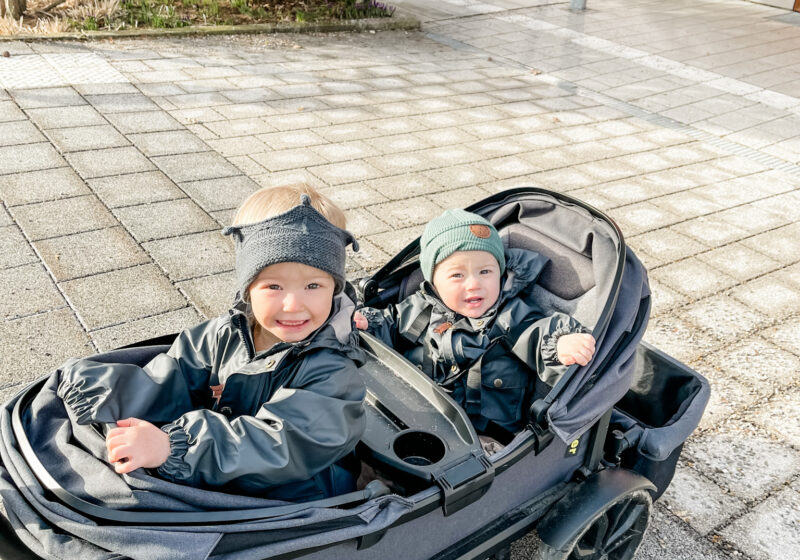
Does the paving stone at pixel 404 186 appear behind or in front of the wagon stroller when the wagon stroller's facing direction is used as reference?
behind

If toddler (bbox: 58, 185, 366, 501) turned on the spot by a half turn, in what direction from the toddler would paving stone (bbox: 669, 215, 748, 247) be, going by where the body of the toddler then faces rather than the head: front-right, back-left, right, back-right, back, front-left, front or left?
front

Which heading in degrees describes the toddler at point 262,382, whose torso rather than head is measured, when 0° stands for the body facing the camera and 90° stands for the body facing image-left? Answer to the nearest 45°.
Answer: approximately 45°

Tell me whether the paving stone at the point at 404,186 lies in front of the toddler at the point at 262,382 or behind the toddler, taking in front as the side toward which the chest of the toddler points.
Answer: behind

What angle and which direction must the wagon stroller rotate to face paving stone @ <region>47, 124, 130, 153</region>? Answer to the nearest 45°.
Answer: approximately 90° to its right

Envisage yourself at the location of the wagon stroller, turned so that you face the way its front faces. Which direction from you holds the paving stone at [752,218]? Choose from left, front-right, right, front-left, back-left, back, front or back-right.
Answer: back

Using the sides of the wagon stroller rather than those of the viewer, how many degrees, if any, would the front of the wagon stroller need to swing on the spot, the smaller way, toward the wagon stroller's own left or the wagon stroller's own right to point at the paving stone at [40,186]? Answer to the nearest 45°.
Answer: approximately 90° to the wagon stroller's own right

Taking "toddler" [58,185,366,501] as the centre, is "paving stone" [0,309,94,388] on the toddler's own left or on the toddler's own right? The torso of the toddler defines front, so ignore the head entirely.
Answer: on the toddler's own right

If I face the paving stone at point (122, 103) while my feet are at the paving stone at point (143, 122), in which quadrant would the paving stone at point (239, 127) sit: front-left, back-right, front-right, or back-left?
back-right

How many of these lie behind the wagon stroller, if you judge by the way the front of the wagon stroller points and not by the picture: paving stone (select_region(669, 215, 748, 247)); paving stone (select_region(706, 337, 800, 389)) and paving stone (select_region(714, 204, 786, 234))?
3

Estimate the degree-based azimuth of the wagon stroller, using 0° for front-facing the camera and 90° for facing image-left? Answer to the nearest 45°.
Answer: approximately 45°

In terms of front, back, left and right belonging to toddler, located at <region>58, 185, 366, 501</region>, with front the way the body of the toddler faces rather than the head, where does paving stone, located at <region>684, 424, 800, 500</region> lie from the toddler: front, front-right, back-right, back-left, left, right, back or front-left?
back-left
